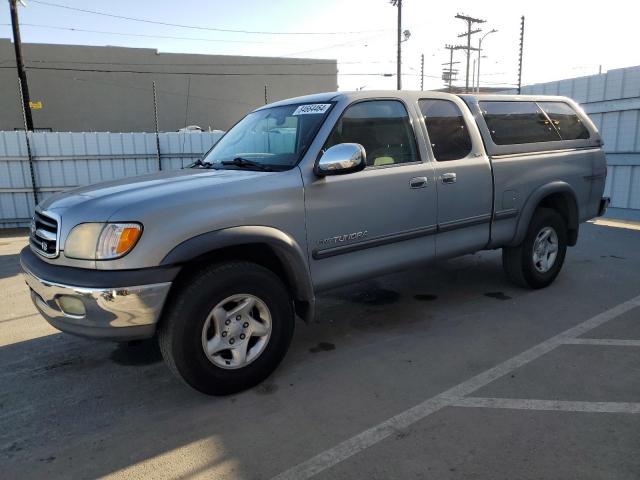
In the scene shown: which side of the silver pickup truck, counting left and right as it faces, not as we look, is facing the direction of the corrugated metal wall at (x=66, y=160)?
right

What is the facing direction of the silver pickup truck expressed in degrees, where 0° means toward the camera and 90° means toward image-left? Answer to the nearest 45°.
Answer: approximately 45°

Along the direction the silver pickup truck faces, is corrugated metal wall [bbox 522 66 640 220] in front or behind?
behind
